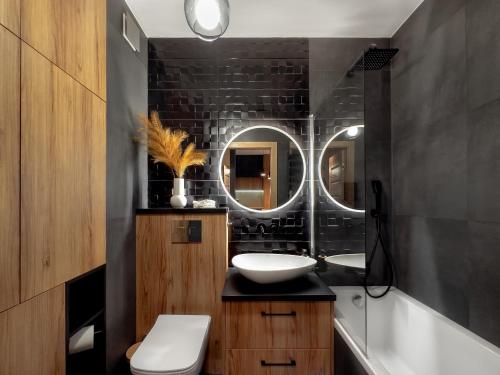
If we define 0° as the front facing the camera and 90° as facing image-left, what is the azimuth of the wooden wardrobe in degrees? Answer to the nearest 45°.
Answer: approximately 270°

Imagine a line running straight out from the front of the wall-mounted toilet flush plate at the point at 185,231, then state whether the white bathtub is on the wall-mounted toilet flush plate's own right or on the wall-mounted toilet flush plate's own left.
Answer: on the wall-mounted toilet flush plate's own left

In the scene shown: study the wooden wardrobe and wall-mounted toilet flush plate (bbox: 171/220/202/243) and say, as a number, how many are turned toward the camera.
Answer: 1

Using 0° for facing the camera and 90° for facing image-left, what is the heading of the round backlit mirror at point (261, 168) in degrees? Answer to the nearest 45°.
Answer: approximately 0°

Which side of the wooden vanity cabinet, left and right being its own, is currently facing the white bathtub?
left

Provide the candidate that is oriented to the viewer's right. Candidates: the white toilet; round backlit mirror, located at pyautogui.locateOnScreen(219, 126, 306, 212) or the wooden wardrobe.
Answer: the wooden wardrobe

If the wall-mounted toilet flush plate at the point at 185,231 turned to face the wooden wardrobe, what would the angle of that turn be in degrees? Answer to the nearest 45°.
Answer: approximately 45° to its right

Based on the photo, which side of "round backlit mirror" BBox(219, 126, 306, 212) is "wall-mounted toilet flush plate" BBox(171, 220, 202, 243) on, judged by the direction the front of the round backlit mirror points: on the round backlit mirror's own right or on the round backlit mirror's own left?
on the round backlit mirror's own right
